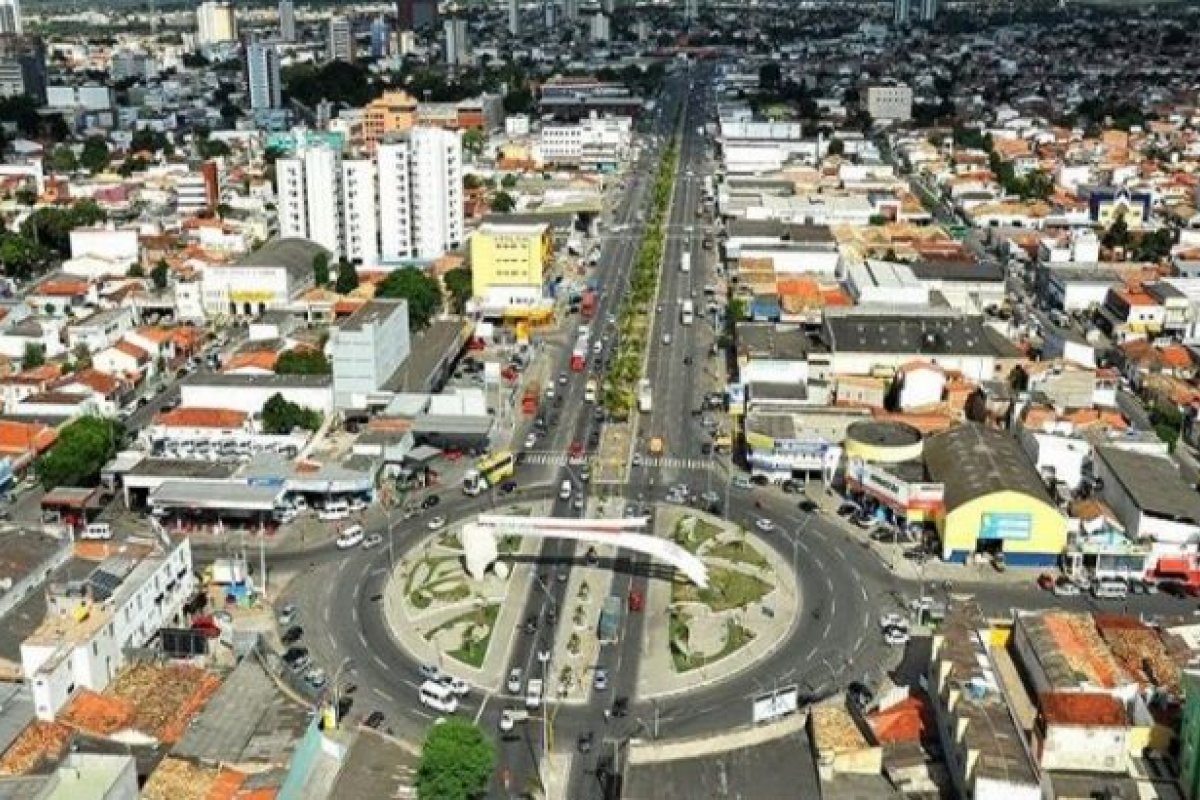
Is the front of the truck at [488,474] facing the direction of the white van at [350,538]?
yes

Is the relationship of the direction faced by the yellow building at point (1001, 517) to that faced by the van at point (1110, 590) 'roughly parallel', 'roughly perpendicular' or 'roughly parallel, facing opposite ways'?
roughly perpendicular

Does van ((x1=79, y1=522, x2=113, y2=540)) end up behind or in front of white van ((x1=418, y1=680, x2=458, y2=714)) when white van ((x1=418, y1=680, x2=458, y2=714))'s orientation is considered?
behind

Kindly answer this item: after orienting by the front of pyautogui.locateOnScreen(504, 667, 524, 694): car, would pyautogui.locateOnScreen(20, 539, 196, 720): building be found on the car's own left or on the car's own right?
on the car's own right

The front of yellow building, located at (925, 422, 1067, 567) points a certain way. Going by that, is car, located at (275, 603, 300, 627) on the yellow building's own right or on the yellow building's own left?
on the yellow building's own right

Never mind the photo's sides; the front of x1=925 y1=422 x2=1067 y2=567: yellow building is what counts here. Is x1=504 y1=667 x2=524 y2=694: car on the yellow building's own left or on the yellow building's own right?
on the yellow building's own right

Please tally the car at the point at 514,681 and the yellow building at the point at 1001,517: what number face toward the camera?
2

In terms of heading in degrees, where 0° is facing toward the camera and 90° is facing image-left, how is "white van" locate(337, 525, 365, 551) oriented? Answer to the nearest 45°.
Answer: approximately 45°

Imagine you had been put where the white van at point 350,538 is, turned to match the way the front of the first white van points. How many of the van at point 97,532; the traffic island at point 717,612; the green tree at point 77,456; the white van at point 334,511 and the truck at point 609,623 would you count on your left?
2

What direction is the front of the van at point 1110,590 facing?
to the viewer's left

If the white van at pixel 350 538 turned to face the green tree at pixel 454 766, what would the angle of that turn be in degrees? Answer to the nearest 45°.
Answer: approximately 45° to its left

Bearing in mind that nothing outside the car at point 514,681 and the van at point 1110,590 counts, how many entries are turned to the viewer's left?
1
